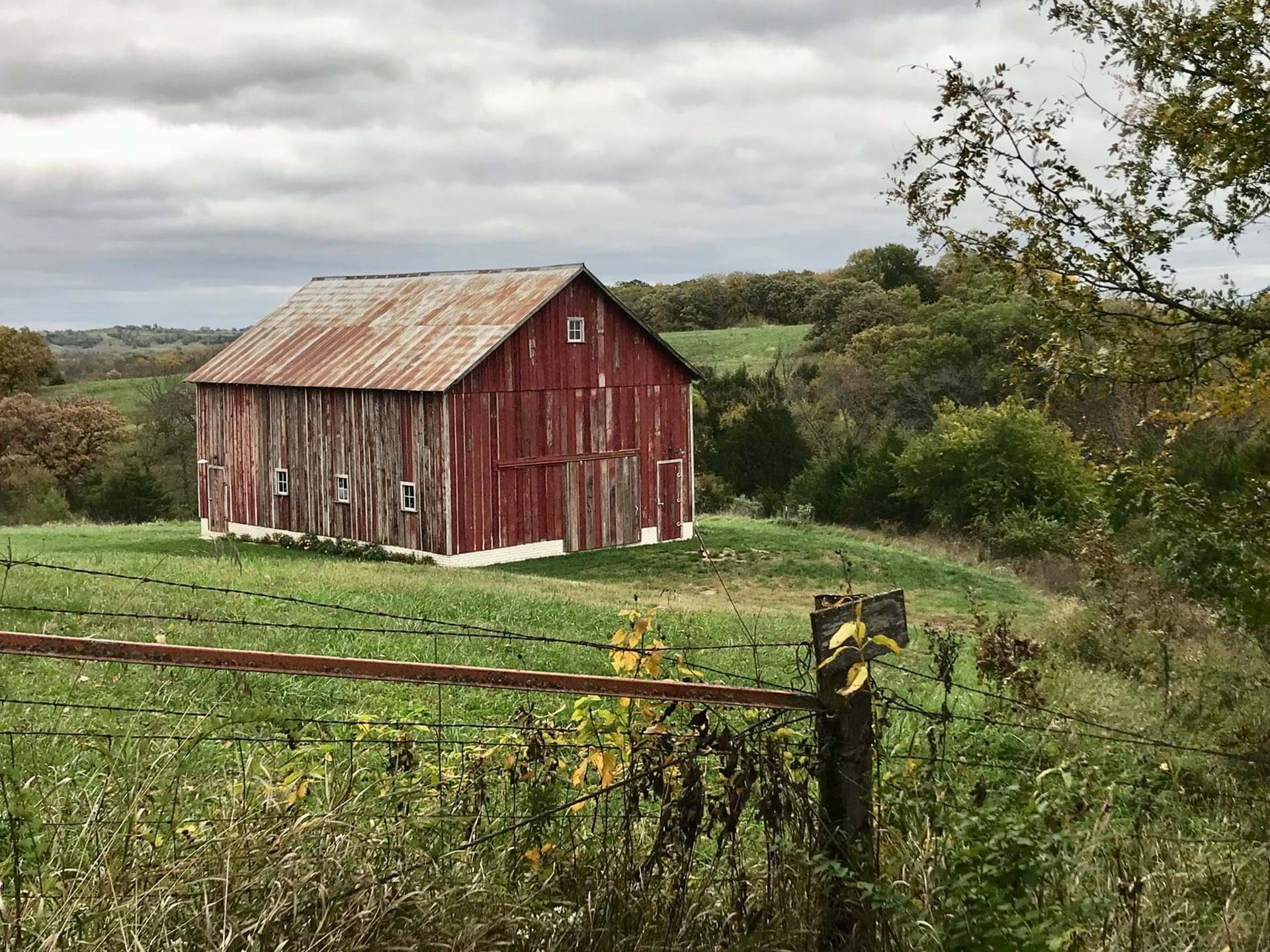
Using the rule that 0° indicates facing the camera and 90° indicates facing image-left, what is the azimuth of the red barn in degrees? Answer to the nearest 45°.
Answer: approximately 315°

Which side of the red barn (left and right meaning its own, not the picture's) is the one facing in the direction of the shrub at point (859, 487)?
left

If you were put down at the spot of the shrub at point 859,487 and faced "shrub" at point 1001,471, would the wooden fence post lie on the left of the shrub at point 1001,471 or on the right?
right

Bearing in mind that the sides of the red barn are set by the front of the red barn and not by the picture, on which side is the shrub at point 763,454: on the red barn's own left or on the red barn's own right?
on the red barn's own left

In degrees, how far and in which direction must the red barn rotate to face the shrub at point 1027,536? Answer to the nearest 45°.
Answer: approximately 45° to its left

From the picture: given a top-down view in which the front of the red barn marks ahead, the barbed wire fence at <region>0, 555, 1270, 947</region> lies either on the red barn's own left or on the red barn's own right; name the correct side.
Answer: on the red barn's own right

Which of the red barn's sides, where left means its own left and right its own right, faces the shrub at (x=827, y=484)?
left

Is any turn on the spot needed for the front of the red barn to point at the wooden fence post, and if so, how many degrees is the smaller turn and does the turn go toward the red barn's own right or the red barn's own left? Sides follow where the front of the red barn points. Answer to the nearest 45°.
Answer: approximately 45° to the red barn's own right
